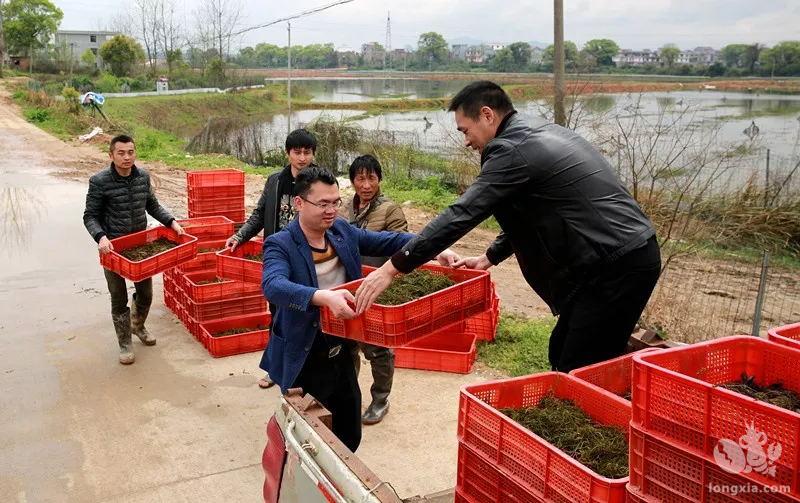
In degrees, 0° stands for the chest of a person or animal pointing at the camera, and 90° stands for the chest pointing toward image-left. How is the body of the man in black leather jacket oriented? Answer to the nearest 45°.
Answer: approximately 90°

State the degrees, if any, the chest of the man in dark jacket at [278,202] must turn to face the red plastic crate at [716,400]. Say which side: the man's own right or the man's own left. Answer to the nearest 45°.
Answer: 0° — they already face it

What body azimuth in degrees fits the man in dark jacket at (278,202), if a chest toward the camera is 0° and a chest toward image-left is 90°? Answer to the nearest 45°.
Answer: approximately 0°

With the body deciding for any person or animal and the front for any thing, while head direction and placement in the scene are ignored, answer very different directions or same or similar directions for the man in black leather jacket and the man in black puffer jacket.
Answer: very different directions

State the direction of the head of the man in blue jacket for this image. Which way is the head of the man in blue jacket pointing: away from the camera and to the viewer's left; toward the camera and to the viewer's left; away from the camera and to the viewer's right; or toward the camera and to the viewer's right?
toward the camera and to the viewer's right

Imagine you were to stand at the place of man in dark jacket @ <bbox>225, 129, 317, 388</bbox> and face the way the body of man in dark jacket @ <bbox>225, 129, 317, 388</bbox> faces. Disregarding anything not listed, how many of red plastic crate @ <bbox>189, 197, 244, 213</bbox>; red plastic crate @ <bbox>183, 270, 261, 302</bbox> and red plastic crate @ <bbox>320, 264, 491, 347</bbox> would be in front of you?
1

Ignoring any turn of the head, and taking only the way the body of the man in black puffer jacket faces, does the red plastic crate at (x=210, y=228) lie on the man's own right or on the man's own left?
on the man's own left

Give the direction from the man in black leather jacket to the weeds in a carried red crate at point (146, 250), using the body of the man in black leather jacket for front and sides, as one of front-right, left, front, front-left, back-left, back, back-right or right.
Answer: front-right

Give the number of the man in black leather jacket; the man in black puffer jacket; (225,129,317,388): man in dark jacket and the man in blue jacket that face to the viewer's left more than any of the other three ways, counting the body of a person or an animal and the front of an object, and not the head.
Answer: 1

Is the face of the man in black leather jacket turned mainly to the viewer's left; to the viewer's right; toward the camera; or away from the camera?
to the viewer's left

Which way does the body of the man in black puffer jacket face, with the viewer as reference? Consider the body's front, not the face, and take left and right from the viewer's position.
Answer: facing the viewer and to the right of the viewer
